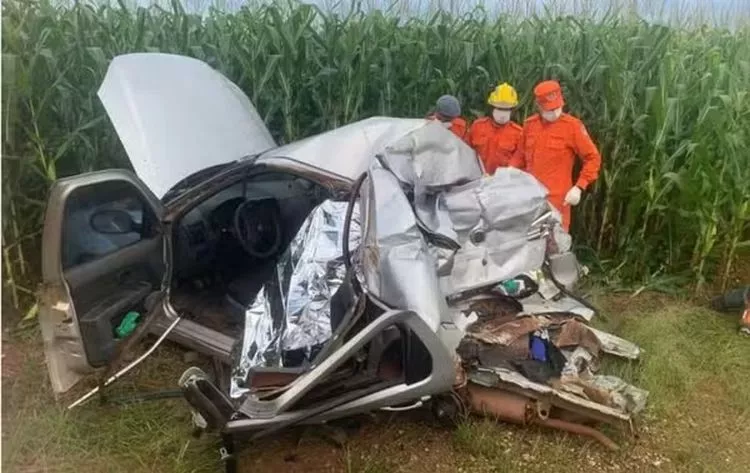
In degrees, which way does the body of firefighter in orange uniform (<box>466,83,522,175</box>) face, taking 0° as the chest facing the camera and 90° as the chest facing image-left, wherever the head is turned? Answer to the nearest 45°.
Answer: approximately 0°

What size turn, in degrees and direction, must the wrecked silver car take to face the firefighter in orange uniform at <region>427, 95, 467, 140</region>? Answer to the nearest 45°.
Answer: approximately 90° to its right

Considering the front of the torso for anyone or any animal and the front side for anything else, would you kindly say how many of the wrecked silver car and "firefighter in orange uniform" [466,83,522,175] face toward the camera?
1

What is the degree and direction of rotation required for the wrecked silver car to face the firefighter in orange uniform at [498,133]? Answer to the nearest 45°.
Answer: approximately 90° to its right
